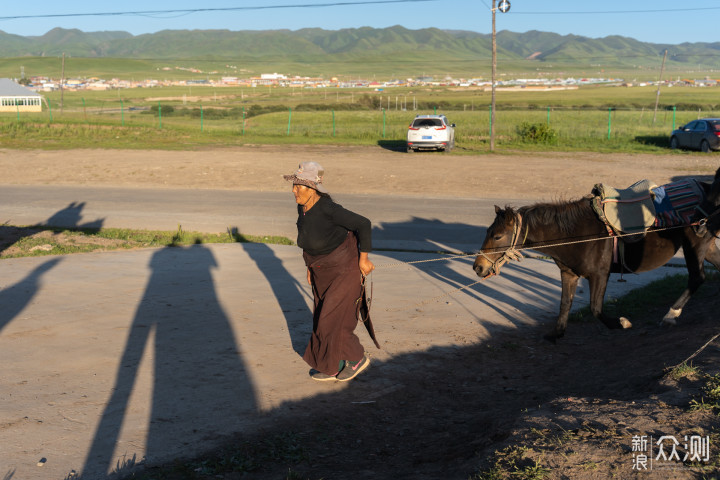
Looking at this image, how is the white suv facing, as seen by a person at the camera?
facing away from the viewer

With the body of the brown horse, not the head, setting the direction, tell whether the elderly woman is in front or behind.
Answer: in front

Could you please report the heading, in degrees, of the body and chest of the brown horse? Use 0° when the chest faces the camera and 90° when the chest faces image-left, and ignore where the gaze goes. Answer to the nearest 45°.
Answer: approximately 90°

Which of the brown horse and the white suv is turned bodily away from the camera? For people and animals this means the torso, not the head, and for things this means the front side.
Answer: the white suv

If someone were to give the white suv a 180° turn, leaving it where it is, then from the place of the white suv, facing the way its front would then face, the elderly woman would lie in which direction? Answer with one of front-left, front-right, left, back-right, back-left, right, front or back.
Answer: front

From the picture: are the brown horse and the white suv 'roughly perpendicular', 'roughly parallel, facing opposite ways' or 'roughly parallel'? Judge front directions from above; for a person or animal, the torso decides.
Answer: roughly perpendicular

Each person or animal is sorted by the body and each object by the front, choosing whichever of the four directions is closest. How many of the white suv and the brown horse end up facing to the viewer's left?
1

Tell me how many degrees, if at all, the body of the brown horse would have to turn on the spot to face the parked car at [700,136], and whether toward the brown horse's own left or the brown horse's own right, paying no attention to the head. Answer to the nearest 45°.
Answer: approximately 90° to the brown horse's own right

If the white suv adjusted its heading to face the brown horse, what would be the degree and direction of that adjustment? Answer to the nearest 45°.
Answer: approximately 180°
